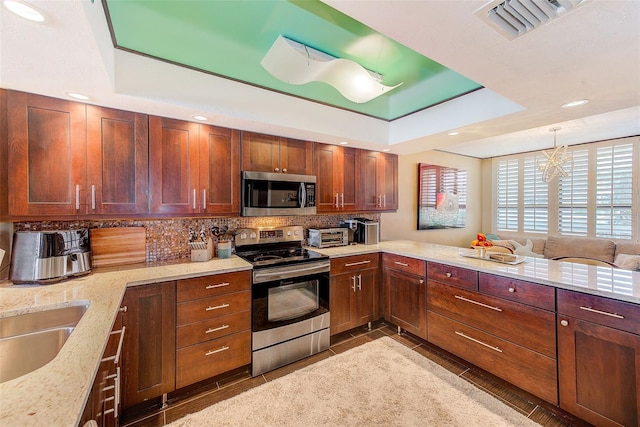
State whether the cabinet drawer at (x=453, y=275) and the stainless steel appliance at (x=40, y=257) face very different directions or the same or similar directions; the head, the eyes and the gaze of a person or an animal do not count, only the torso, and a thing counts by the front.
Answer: very different directions

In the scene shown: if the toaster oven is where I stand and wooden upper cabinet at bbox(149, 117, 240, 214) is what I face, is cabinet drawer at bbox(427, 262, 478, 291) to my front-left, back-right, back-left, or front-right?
back-left

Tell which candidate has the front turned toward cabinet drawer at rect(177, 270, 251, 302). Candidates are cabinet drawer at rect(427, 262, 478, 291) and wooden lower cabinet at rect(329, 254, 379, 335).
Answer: cabinet drawer at rect(427, 262, 478, 291)

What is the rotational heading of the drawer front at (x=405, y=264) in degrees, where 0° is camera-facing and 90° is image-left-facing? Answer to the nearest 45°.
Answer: approximately 45°

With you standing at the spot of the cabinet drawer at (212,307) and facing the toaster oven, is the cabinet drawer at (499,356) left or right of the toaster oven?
right
